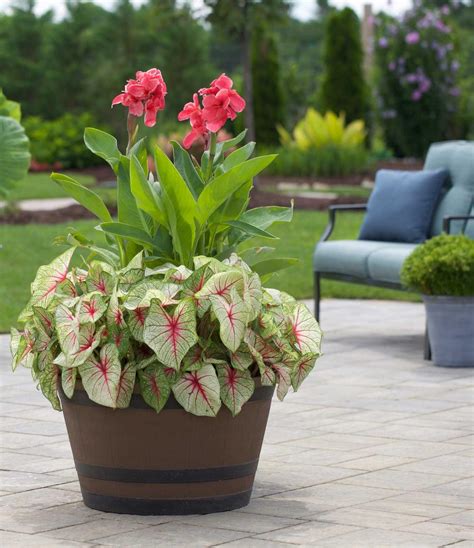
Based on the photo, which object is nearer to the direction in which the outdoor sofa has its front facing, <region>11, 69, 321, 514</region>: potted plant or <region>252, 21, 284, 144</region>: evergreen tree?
the potted plant

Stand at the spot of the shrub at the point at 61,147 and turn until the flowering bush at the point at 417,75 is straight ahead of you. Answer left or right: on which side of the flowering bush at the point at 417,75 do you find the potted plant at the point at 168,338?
right

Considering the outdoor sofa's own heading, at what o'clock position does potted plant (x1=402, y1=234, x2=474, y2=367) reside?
The potted plant is roughly at 10 o'clock from the outdoor sofa.

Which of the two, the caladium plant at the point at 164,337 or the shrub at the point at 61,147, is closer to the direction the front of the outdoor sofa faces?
the caladium plant

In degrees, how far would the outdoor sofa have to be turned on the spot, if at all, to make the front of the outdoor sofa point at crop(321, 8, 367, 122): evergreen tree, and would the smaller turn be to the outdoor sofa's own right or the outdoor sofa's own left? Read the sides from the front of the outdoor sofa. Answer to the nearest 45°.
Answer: approximately 135° to the outdoor sofa's own right

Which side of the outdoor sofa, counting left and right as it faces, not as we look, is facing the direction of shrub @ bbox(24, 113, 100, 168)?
right

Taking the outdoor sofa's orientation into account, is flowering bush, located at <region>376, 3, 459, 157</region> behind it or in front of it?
behind

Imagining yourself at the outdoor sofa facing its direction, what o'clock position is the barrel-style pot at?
The barrel-style pot is roughly at 11 o'clock from the outdoor sofa.

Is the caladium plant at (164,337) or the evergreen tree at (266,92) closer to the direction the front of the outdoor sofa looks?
the caladium plant

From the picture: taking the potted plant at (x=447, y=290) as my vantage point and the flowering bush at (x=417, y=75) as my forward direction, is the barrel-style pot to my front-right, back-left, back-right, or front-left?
back-left

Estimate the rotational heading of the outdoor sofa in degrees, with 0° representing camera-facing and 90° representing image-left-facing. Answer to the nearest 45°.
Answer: approximately 45°

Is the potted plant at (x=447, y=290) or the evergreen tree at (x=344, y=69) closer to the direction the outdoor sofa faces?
the potted plant
